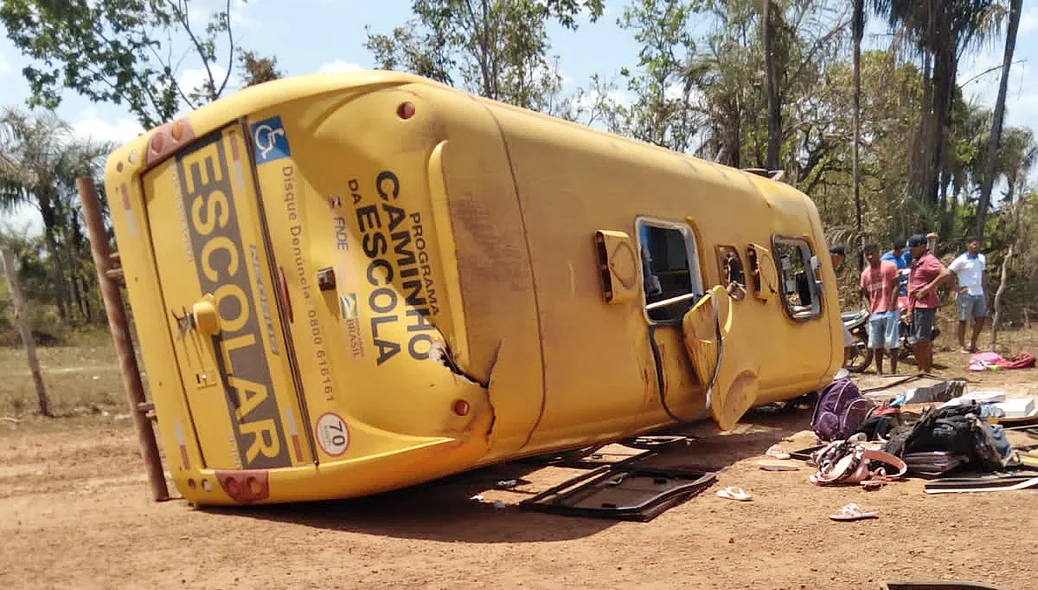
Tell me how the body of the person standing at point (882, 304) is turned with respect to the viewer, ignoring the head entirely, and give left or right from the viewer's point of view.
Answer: facing the viewer

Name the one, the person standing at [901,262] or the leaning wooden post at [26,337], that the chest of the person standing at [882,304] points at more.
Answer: the leaning wooden post

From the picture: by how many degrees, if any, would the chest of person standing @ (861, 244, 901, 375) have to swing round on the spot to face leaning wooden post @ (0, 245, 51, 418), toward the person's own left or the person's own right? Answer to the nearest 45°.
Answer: approximately 45° to the person's own right

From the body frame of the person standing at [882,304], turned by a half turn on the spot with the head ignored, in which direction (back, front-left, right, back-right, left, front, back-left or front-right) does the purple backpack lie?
back

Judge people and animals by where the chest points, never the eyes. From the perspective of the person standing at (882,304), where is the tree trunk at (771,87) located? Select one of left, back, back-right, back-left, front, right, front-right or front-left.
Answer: back

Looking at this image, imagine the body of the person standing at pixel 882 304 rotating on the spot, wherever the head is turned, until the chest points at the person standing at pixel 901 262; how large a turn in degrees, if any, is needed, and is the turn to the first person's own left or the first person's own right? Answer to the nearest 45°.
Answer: approximately 180°

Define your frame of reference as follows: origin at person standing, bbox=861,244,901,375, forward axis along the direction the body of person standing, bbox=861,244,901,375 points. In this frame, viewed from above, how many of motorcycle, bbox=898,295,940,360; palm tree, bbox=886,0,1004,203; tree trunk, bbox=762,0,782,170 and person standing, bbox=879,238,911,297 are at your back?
4

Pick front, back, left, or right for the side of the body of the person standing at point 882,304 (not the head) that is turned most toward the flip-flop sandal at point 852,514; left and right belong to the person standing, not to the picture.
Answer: front

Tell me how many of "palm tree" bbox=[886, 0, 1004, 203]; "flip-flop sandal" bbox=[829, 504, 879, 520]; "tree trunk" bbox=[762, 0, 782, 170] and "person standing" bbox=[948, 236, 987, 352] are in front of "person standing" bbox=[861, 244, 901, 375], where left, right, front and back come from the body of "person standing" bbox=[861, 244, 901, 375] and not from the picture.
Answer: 1

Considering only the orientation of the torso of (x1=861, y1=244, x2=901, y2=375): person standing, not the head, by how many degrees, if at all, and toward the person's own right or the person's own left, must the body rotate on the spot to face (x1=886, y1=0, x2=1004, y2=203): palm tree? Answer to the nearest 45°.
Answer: approximately 180°

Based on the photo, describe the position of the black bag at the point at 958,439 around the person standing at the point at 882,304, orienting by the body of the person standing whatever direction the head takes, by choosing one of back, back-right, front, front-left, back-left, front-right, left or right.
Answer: front

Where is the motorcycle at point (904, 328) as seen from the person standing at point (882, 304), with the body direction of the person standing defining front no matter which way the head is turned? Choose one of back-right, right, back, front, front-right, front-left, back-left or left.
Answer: back

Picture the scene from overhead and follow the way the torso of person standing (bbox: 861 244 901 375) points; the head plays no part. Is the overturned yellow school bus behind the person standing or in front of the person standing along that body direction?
in front

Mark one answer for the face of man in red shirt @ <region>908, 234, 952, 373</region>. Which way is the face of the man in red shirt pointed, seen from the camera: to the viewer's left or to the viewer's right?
to the viewer's left

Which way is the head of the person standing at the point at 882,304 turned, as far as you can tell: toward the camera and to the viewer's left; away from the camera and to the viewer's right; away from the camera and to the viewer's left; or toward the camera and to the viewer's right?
toward the camera and to the viewer's left

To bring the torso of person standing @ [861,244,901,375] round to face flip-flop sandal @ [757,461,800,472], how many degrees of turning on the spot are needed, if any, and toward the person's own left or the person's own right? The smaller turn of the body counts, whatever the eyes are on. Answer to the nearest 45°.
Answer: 0° — they already face it

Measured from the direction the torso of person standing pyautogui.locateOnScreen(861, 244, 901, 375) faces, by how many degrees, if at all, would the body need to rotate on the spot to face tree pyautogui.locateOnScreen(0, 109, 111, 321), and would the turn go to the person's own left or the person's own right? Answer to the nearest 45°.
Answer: approximately 90° to the person's own right

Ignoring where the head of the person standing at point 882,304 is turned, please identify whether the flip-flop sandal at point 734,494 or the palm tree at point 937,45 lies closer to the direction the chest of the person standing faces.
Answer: the flip-flop sandal
